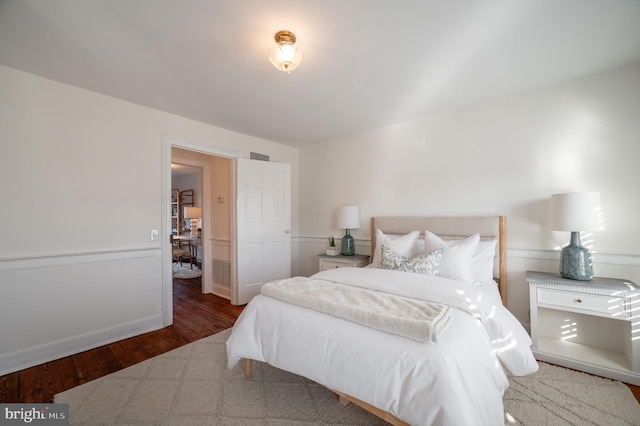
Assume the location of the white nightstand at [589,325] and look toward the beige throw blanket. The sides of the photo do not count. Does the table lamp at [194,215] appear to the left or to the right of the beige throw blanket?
right

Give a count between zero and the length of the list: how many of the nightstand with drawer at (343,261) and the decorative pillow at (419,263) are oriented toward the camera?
2

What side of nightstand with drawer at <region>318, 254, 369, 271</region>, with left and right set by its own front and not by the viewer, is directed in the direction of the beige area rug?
front

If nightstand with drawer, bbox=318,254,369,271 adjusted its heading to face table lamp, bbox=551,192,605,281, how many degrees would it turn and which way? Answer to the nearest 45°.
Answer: approximately 45° to its left

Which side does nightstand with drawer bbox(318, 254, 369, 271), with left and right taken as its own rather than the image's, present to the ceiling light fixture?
front

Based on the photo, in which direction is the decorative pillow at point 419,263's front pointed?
toward the camera

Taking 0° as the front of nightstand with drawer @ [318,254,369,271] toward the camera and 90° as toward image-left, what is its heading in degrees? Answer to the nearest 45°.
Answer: approximately 0°

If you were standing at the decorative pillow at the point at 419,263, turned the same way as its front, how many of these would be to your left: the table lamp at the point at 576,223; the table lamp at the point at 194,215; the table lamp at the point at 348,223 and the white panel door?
1

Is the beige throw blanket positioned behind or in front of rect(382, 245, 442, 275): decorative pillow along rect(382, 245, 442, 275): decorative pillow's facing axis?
in front

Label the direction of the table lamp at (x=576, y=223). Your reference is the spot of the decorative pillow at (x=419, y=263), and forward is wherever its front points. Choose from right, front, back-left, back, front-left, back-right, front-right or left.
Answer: left

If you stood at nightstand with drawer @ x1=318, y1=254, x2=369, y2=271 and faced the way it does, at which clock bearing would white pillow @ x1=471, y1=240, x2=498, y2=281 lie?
The white pillow is roughly at 10 o'clock from the nightstand with drawer.

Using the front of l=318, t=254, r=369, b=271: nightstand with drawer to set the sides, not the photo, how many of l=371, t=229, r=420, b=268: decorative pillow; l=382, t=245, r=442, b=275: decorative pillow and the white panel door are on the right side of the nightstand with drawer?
1

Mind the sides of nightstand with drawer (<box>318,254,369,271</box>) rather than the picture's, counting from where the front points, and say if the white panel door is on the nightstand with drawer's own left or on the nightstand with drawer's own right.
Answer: on the nightstand with drawer's own right

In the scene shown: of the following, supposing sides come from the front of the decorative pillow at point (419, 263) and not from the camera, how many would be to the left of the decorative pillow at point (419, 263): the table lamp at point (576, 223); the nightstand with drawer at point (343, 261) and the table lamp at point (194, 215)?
1
